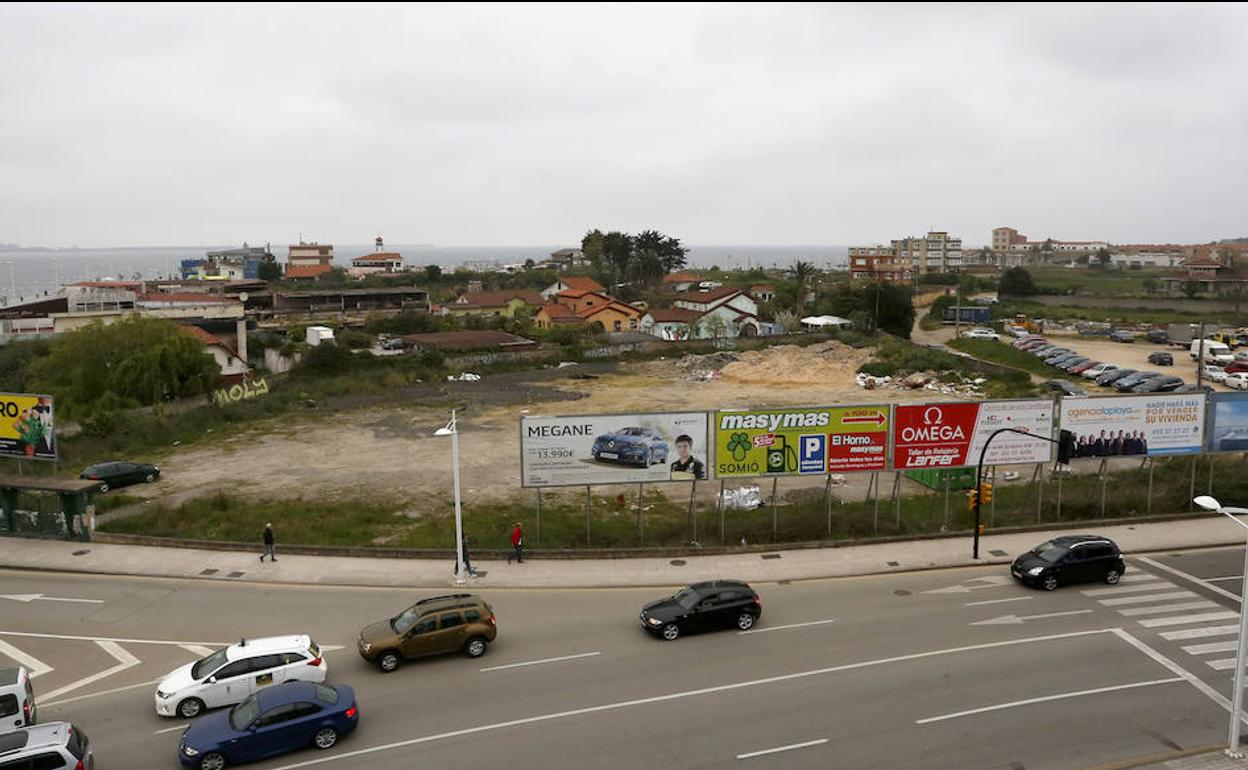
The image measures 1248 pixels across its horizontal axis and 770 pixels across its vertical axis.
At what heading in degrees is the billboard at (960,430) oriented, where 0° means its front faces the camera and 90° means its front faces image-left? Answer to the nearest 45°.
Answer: approximately 0°

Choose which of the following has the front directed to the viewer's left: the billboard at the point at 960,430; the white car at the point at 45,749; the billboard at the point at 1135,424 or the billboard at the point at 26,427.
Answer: the white car

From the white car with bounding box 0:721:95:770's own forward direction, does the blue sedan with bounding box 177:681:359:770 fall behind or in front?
behind

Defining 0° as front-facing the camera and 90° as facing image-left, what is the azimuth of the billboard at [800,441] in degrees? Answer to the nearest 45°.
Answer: approximately 0°

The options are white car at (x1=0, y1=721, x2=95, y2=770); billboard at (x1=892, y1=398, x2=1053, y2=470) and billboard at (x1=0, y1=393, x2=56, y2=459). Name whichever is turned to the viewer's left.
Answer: the white car

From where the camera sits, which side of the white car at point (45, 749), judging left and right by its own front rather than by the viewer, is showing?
left

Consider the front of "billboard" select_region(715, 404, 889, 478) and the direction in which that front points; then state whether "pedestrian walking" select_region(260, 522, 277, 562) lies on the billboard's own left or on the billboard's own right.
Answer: on the billboard's own right

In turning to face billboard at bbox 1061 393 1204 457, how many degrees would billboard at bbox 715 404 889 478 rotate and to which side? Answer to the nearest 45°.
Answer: approximately 90° to its left

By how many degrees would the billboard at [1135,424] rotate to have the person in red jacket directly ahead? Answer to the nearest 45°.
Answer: approximately 45° to its right

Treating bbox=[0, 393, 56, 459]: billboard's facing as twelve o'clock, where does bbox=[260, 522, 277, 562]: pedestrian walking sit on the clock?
The pedestrian walking is roughly at 11 o'clock from the billboard.
